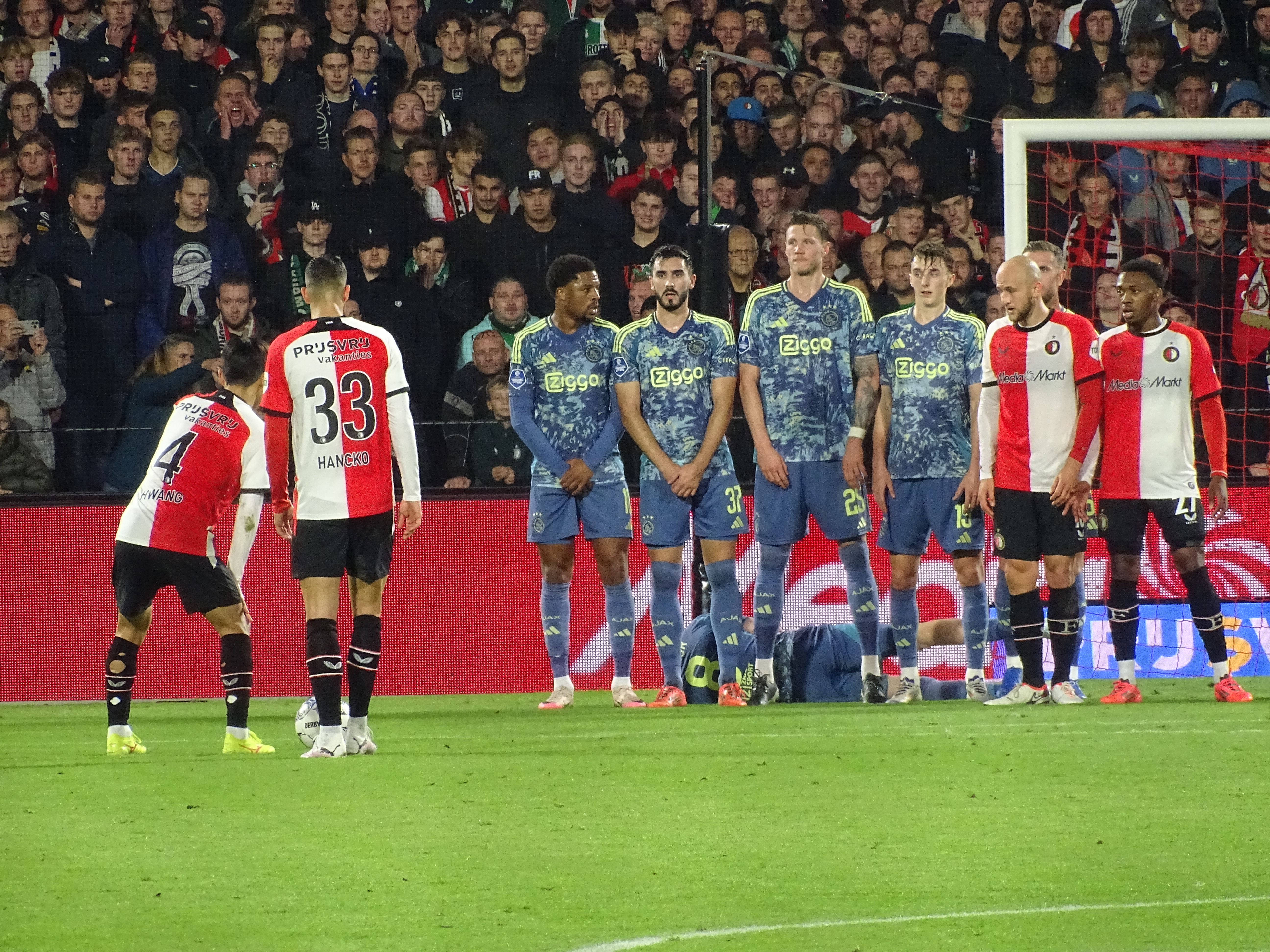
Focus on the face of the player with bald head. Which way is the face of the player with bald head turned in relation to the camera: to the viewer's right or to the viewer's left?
to the viewer's left

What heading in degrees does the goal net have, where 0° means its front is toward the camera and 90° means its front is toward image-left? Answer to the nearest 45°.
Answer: approximately 0°

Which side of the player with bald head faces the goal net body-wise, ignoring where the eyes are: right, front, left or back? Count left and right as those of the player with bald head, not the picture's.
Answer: back

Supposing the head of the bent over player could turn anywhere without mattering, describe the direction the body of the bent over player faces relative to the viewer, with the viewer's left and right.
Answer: facing away from the viewer and to the right of the viewer

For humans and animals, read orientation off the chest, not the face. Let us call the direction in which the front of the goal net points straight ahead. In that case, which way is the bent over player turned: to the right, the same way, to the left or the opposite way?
the opposite way

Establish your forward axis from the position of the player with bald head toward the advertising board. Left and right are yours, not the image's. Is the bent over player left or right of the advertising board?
left

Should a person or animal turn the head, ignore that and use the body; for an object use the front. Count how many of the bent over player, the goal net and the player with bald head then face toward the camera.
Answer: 2

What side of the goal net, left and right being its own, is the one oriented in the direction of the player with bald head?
front

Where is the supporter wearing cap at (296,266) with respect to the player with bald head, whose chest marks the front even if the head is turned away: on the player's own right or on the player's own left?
on the player's own right

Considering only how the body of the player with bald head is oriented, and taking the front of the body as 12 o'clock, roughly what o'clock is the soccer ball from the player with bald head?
The soccer ball is roughly at 2 o'clock from the player with bald head.

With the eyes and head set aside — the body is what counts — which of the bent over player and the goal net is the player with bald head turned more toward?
the bent over player

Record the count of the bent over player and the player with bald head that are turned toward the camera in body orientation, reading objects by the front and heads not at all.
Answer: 1

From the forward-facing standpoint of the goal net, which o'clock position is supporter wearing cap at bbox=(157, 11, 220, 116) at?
The supporter wearing cap is roughly at 5 o'clock from the goal net.

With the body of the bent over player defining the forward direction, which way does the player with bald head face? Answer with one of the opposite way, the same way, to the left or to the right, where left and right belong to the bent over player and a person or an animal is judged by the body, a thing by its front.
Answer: the opposite way

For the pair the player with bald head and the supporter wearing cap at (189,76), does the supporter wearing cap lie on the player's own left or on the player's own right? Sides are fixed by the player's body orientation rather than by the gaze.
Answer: on the player's own right

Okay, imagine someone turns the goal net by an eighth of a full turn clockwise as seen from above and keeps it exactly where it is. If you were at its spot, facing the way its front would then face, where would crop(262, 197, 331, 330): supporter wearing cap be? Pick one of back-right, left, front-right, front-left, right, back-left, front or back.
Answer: front-right
